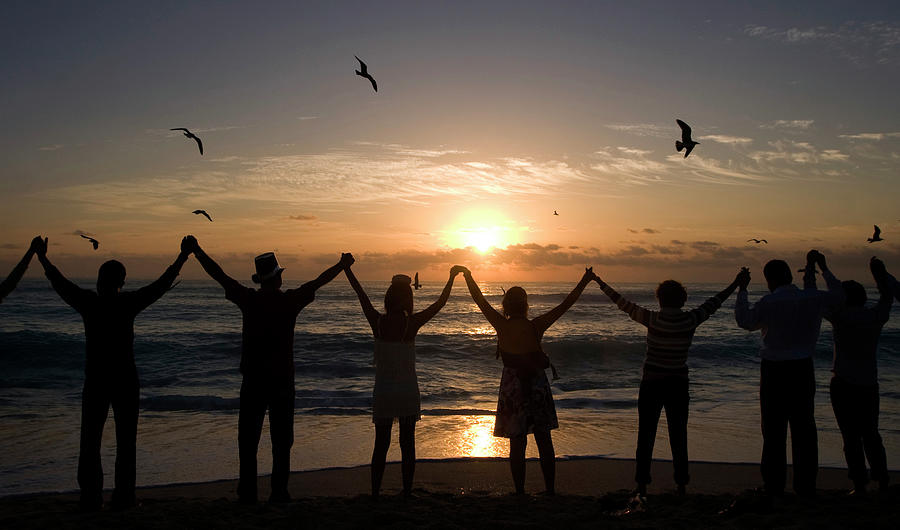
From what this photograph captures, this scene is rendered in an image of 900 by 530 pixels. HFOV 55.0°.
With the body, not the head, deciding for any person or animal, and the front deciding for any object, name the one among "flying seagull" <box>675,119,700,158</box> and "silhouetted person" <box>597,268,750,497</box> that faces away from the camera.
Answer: the silhouetted person

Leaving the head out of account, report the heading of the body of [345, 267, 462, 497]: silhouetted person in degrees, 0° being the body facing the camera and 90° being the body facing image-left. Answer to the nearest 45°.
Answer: approximately 180°

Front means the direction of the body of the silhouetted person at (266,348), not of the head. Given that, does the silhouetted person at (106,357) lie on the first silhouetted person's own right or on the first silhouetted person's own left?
on the first silhouetted person's own left

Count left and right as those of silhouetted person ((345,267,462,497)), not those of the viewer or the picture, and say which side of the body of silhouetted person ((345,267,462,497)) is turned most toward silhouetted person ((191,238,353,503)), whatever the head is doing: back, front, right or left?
left

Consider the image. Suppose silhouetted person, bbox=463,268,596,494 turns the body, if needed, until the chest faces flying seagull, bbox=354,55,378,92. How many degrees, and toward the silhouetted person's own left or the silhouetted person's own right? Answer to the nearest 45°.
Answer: approximately 45° to the silhouetted person's own left

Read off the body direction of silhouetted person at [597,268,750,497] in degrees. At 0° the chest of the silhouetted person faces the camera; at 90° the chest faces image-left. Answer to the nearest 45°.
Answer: approximately 180°

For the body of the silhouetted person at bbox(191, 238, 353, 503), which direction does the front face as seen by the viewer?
away from the camera

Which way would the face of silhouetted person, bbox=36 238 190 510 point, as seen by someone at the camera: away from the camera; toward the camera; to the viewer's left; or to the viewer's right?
away from the camera

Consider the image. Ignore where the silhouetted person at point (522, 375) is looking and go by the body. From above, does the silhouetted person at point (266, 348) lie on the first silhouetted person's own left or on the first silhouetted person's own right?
on the first silhouetted person's own left

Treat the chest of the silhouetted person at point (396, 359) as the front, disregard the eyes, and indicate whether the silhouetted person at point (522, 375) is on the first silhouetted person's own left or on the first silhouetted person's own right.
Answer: on the first silhouetted person's own right

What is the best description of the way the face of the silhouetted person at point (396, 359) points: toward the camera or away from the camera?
away from the camera

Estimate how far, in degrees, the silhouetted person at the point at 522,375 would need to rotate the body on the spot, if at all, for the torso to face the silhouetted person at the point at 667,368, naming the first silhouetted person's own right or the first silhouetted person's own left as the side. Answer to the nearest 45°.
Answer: approximately 90° to the first silhouetted person's own right

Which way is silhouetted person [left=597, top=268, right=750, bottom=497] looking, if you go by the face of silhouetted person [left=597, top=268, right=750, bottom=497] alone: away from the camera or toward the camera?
away from the camera
